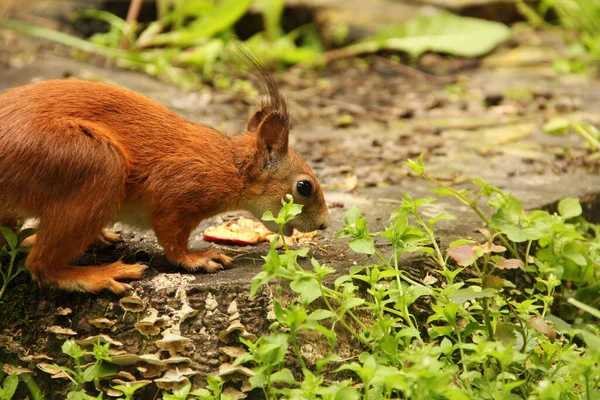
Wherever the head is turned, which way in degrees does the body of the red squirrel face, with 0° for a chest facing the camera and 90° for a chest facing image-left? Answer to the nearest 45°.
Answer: approximately 270°

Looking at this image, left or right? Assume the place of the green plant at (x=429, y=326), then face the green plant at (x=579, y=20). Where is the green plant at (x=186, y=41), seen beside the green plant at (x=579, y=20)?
left

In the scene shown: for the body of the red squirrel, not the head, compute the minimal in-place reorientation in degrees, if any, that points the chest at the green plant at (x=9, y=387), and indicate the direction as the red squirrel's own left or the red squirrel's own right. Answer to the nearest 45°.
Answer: approximately 135° to the red squirrel's own right

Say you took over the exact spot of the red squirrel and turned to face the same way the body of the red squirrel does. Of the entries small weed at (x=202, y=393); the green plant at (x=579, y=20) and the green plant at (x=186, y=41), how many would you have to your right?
1

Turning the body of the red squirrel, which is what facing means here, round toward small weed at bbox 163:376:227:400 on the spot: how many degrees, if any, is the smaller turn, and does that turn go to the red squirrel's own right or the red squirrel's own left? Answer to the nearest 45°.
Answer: approximately 90° to the red squirrel's own right

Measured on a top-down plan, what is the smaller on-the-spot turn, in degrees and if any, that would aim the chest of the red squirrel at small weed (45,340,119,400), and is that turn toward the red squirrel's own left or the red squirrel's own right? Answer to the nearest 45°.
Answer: approximately 90° to the red squirrel's own right

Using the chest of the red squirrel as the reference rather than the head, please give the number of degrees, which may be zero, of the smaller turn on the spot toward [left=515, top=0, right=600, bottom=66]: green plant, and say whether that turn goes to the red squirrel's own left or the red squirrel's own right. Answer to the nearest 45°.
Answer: approximately 45° to the red squirrel's own left

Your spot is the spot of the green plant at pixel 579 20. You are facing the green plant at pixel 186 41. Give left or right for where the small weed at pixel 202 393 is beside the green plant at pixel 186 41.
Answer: left

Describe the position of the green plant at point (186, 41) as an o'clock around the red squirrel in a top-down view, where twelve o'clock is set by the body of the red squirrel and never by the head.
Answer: The green plant is roughly at 9 o'clock from the red squirrel.
